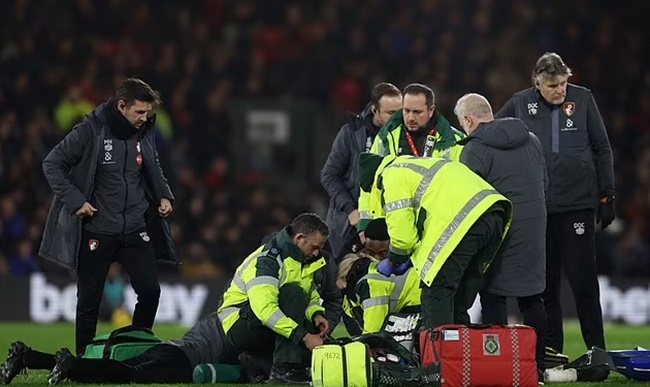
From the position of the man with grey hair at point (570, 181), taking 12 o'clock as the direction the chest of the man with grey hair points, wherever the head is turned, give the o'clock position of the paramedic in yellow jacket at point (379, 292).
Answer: The paramedic in yellow jacket is roughly at 2 o'clock from the man with grey hair.

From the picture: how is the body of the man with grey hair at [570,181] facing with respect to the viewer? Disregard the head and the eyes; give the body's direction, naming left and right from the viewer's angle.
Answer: facing the viewer

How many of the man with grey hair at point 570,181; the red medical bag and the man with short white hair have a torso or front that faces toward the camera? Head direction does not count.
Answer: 2

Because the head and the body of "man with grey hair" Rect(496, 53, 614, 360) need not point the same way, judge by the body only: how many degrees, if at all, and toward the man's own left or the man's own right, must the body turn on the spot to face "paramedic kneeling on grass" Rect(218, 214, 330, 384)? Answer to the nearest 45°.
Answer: approximately 45° to the man's own right

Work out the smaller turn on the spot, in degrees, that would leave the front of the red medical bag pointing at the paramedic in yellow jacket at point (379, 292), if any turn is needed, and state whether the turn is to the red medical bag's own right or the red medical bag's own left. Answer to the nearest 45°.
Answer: approximately 135° to the red medical bag's own right

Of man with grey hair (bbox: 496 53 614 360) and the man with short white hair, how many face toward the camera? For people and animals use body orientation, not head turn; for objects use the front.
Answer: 1

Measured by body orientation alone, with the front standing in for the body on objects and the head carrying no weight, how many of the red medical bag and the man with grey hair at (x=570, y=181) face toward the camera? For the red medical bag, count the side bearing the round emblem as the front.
2

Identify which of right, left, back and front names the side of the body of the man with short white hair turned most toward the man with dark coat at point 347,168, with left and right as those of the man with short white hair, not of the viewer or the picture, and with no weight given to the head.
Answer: front

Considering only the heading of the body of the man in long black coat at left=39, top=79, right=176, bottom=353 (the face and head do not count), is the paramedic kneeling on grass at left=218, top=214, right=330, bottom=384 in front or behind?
in front

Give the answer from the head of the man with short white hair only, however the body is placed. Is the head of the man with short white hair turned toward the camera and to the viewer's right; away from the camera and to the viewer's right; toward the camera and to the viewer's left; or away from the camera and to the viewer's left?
away from the camera and to the viewer's left

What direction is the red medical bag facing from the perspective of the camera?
toward the camera

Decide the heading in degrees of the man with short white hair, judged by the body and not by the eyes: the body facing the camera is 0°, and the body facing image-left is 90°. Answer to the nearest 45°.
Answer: approximately 135°

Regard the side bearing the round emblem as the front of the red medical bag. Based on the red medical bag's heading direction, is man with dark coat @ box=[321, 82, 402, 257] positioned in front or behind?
behind

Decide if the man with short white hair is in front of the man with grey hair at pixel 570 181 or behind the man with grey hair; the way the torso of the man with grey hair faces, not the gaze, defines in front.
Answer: in front
